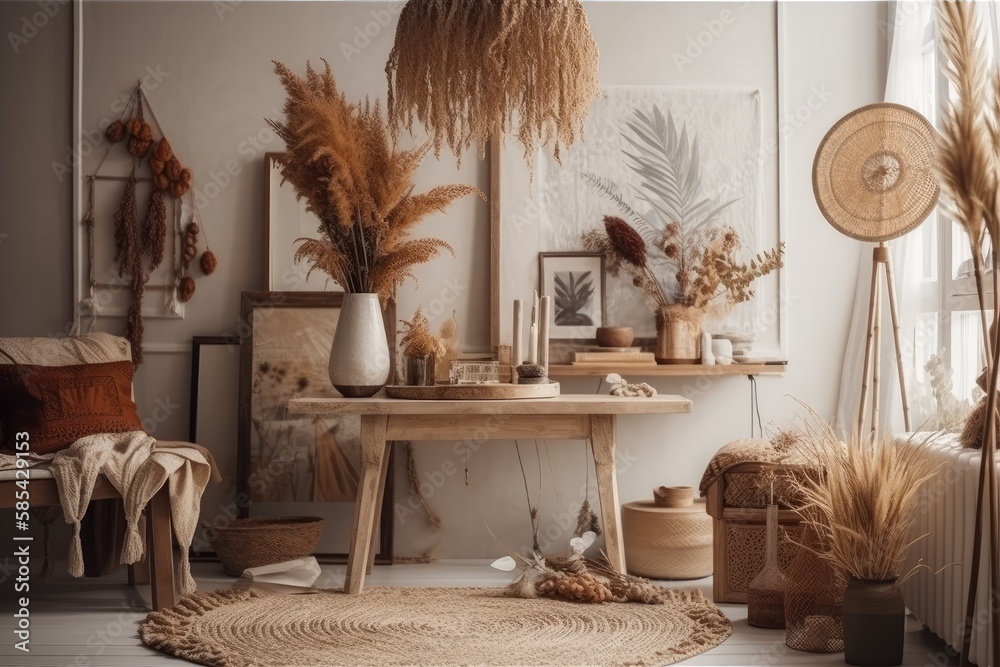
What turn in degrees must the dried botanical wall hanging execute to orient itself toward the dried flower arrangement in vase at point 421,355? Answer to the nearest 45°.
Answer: approximately 45° to its left

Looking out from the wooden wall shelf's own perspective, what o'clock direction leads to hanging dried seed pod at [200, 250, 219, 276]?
The hanging dried seed pod is roughly at 3 o'clock from the wooden wall shelf.

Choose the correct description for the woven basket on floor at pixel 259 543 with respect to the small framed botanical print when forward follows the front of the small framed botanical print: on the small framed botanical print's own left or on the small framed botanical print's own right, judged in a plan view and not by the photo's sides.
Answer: on the small framed botanical print's own right

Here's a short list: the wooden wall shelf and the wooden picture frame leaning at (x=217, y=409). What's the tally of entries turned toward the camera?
2

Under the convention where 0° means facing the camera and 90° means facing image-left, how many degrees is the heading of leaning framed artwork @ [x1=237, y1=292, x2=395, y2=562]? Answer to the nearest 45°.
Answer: approximately 0°

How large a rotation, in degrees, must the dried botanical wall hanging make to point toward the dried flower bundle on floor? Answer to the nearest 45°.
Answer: approximately 45° to its left

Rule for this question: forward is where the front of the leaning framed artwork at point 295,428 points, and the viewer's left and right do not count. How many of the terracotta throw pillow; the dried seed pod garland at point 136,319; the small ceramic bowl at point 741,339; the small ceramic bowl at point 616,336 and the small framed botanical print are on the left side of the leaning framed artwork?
3

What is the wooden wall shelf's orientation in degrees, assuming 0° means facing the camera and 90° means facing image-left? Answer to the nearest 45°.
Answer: approximately 0°
